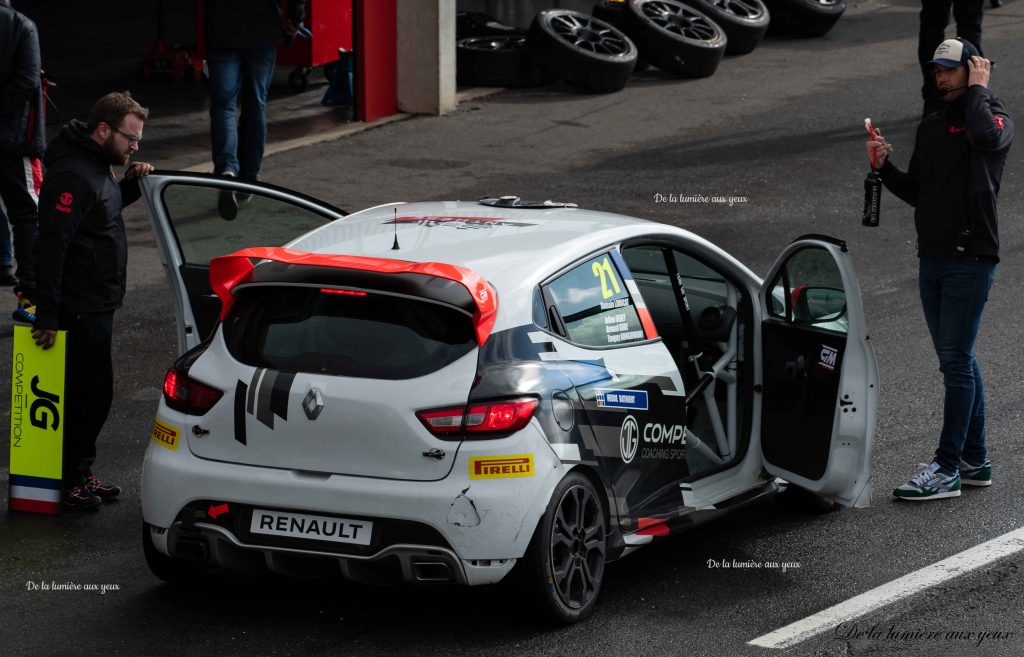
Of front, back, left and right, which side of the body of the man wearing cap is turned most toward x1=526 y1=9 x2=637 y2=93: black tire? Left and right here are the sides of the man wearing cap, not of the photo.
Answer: right

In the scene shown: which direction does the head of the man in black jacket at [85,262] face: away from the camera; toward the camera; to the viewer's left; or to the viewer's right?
to the viewer's right

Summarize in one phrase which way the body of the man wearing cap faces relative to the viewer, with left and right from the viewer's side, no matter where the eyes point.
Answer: facing the viewer and to the left of the viewer

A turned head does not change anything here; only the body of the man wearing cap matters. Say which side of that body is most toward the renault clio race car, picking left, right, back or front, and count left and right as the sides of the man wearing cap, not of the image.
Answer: front

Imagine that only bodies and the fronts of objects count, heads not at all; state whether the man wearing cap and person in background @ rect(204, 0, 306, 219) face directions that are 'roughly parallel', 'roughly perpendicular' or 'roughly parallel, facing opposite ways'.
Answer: roughly perpendicular

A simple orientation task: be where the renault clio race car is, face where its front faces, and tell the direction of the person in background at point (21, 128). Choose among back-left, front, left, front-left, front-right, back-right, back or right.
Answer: left

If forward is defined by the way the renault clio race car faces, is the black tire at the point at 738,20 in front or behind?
in front

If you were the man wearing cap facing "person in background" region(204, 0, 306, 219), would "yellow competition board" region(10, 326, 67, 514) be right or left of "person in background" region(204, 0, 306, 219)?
left

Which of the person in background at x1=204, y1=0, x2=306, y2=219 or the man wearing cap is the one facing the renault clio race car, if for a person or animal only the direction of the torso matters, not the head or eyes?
the man wearing cap

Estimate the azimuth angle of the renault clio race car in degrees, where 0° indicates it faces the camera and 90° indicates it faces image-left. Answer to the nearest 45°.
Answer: approximately 225°

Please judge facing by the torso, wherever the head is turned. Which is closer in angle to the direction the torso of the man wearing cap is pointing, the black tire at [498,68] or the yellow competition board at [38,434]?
the yellow competition board
